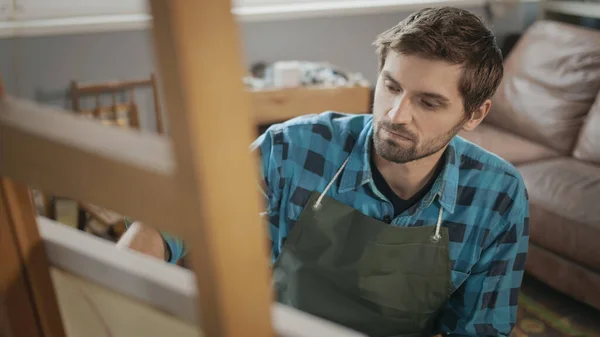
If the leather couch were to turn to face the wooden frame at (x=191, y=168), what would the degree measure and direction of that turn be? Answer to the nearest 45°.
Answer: approximately 45° to its left

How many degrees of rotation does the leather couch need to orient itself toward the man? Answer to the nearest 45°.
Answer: approximately 45° to its left

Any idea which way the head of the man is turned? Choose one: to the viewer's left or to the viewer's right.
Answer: to the viewer's left

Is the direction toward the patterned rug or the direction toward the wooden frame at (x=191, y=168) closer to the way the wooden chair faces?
the wooden frame

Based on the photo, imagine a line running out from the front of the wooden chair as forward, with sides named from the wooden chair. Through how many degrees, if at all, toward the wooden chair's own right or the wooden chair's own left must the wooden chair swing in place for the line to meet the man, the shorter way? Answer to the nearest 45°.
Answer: approximately 45° to the wooden chair's own left

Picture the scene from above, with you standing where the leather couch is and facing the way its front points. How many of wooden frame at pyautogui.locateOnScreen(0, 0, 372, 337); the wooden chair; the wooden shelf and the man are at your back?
0

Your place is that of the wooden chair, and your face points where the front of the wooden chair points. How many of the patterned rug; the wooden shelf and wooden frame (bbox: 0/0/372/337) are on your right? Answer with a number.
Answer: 0

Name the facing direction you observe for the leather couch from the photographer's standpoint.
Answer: facing the viewer and to the left of the viewer

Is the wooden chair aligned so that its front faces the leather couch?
no

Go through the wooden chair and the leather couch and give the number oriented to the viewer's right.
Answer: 0

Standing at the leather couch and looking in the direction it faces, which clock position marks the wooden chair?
The wooden chair is roughly at 1 o'clock from the leather couch.

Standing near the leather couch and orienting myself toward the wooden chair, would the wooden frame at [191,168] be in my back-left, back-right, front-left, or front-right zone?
front-left

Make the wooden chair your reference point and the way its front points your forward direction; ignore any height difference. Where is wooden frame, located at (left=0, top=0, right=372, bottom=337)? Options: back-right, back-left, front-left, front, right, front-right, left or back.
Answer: front-left
